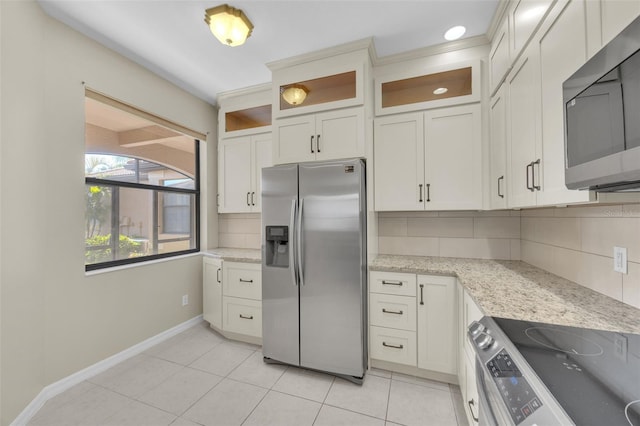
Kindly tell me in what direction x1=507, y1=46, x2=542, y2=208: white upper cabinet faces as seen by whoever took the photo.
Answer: facing to the left of the viewer

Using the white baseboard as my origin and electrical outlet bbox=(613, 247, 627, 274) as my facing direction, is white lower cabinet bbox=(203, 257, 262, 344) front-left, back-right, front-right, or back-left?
front-left

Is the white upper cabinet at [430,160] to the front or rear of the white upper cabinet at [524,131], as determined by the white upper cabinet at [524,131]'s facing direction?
to the front

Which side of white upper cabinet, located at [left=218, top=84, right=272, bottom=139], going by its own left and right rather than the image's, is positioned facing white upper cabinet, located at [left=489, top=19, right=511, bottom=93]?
left

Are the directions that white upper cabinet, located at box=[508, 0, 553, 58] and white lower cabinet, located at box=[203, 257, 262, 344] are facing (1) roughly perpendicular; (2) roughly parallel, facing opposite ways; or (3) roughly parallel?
roughly perpendicular

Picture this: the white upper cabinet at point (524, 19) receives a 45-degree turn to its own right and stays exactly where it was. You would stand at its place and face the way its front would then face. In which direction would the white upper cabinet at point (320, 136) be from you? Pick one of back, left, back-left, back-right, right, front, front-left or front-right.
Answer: front-left

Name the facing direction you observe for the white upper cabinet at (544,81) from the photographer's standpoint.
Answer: facing to the left of the viewer

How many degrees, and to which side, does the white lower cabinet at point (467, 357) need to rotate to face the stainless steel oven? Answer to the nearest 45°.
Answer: approximately 90° to its left

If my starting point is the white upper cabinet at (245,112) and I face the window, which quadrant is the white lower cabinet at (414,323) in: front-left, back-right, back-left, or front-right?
back-left

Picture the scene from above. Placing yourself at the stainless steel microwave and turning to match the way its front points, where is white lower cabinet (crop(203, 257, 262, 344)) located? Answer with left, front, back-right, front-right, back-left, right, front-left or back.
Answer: front-right

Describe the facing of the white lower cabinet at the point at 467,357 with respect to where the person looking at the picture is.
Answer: facing to the left of the viewer
